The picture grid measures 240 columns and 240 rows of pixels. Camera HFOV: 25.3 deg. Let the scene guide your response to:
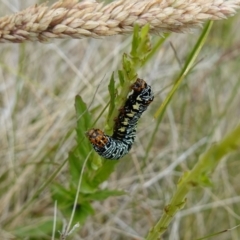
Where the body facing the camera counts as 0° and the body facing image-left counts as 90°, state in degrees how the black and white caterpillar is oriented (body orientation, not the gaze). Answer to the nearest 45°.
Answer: approximately 90°
